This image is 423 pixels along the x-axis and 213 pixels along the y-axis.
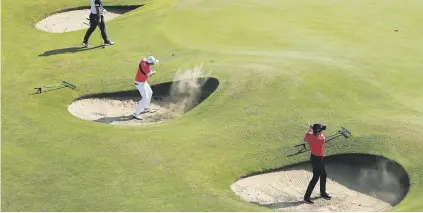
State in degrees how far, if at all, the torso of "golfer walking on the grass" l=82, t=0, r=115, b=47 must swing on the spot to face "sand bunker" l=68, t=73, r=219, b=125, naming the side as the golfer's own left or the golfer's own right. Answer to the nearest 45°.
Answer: approximately 90° to the golfer's own right

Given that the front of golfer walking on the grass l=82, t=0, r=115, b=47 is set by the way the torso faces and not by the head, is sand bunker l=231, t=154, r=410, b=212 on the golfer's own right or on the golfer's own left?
on the golfer's own right

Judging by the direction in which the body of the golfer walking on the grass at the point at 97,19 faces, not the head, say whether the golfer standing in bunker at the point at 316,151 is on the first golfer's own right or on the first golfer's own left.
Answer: on the first golfer's own right

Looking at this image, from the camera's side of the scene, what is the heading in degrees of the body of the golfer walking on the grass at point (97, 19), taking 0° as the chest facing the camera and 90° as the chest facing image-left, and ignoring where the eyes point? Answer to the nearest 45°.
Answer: approximately 270°

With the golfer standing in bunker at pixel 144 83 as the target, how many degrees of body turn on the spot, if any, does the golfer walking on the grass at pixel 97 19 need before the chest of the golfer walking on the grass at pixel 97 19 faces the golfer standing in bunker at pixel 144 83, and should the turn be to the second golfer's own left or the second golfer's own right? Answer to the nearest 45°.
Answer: approximately 90° to the second golfer's own right
